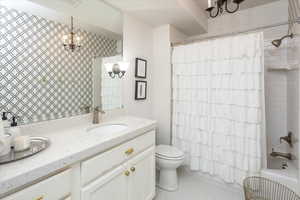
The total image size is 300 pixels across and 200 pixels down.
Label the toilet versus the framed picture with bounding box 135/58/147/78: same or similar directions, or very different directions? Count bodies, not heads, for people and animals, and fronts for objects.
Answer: same or similar directions

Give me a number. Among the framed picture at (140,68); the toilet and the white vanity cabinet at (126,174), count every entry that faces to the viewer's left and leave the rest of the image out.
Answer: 0

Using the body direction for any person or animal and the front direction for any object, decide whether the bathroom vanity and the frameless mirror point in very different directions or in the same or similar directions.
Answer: same or similar directions

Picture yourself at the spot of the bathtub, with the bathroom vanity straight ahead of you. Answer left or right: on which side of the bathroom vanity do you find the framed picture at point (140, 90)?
right

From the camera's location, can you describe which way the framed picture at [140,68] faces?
facing the viewer and to the right of the viewer

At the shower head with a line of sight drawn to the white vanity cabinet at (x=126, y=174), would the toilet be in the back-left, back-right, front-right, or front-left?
front-right

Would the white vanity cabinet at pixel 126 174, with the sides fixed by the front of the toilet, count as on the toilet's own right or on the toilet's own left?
on the toilet's own right

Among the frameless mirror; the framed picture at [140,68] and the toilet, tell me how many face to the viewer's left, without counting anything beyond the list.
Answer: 0

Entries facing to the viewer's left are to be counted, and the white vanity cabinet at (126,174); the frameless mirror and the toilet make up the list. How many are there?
0

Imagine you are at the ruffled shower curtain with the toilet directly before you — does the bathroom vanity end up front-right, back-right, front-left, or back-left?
front-left

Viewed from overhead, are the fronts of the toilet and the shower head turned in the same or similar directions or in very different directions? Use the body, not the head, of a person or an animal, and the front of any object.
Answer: very different directions

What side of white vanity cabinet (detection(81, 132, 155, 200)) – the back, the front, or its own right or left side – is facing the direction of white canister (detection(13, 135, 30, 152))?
right
